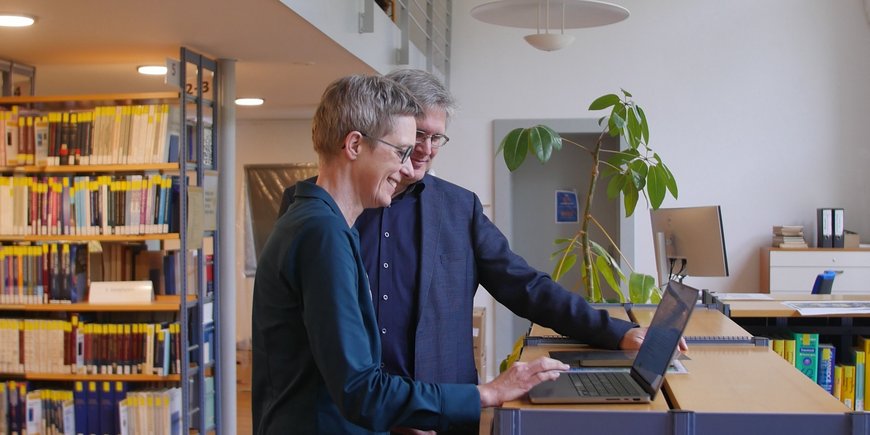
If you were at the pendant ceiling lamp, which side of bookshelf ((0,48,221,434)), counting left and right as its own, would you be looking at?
left

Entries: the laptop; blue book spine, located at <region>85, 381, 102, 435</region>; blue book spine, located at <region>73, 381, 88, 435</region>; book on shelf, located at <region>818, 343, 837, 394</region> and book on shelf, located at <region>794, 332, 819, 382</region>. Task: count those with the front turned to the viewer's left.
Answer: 1

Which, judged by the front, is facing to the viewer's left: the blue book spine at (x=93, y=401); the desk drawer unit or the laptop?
the laptop

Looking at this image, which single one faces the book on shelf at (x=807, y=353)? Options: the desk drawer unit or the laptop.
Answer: the desk drawer unit

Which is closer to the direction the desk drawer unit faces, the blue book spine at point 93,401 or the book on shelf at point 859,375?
the book on shelf

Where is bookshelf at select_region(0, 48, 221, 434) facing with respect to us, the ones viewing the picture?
facing the viewer

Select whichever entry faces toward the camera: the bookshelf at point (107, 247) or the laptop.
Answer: the bookshelf

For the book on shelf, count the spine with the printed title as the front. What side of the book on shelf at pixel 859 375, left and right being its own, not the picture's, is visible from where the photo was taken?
front

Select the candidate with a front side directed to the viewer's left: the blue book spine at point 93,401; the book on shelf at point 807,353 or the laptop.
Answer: the laptop

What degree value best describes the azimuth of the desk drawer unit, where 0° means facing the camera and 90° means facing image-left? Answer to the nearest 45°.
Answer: approximately 0°

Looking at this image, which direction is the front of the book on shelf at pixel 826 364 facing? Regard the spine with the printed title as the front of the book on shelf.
toward the camera

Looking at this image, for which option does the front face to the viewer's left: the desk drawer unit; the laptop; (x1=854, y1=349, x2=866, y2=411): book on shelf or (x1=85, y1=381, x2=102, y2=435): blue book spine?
the laptop

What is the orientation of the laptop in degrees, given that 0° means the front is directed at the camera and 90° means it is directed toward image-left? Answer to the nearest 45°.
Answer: approximately 90°
